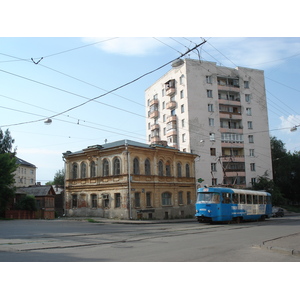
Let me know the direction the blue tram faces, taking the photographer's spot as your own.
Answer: facing the viewer and to the left of the viewer

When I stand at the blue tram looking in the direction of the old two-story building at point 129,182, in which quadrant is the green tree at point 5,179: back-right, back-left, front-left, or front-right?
front-left

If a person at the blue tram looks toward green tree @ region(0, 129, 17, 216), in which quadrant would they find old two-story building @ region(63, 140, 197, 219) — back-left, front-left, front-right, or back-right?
front-right

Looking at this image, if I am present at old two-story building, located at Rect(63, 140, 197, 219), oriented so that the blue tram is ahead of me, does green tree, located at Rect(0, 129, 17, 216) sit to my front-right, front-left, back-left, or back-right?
back-right

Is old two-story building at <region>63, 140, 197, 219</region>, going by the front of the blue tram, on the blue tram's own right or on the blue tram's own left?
on the blue tram's own right
